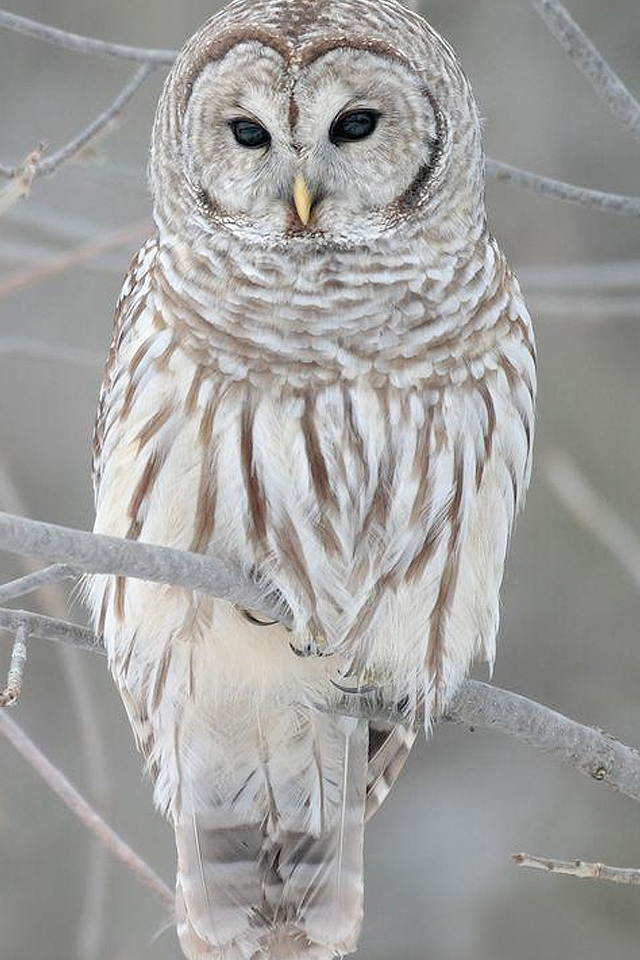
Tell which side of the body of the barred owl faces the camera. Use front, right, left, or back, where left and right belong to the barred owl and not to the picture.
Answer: front

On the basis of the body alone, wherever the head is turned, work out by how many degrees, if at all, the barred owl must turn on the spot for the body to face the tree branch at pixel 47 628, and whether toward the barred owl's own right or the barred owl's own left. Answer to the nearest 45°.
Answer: approximately 45° to the barred owl's own right
